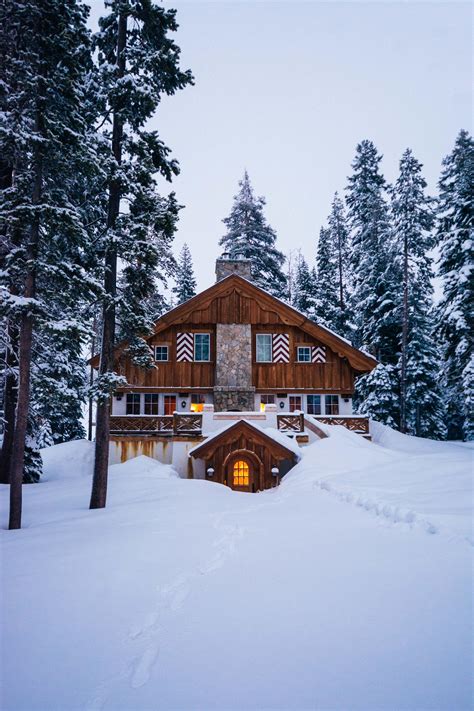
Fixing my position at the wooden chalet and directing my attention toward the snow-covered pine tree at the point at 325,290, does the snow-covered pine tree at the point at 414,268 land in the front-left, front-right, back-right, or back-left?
front-right

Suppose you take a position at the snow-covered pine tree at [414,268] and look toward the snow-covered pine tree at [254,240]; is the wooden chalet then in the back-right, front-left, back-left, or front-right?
front-left

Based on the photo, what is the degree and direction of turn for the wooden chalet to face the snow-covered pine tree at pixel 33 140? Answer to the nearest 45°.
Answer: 0° — it already faces it

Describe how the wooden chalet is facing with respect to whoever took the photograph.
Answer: facing the viewer

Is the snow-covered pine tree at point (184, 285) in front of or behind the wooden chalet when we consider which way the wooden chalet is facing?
behind

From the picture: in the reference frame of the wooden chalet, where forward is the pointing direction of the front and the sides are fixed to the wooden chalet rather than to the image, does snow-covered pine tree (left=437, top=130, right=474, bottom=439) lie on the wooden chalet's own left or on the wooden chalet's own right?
on the wooden chalet's own left

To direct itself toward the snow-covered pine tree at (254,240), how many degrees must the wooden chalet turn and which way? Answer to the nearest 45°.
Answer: approximately 180°

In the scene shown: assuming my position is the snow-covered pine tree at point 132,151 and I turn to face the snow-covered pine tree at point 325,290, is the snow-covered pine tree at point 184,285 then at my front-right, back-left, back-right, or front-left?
front-left

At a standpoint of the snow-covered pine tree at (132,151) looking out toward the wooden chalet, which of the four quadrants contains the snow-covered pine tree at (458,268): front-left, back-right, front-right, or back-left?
front-right

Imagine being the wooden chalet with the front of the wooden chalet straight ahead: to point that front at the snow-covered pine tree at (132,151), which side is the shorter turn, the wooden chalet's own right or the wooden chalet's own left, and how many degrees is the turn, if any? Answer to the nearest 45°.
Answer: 0° — it already faces it
